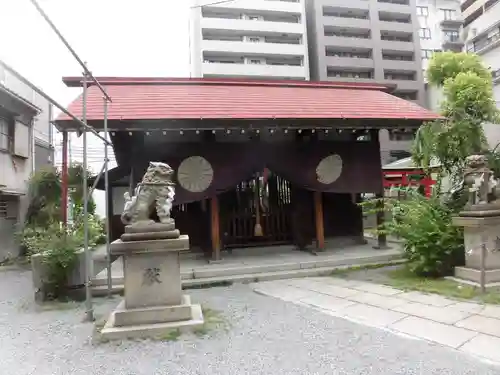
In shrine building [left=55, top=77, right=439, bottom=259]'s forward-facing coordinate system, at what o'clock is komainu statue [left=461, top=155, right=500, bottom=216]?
The komainu statue is roughly at 10 o'clock from the shrine building.

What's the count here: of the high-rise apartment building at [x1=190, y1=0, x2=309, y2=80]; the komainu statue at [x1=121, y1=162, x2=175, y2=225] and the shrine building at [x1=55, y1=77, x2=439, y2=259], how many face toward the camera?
2

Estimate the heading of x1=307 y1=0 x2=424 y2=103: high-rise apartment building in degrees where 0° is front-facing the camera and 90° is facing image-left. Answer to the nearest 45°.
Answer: approximately 0°

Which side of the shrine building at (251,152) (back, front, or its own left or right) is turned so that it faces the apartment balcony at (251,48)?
back

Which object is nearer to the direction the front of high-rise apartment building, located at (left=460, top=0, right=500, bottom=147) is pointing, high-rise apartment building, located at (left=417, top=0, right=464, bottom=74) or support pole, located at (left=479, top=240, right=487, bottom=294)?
the support pole

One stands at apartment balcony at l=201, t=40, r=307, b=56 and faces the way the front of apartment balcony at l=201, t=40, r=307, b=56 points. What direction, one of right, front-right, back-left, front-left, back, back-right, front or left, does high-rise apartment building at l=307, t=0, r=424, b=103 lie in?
left

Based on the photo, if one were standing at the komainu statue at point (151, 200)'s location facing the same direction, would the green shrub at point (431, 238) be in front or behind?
in front

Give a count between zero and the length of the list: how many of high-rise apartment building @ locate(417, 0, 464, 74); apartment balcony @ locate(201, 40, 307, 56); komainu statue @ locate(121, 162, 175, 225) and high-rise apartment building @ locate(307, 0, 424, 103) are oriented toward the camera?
3

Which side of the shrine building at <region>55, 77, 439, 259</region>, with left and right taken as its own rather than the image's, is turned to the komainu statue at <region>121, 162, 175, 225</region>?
front
